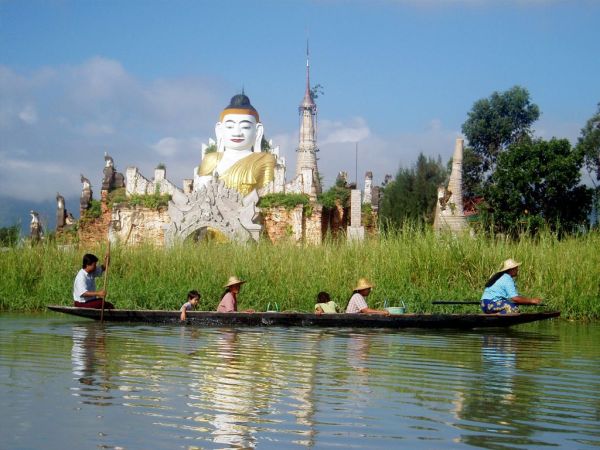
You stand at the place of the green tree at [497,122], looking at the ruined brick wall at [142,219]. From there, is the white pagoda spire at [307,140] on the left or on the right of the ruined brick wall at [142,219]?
right

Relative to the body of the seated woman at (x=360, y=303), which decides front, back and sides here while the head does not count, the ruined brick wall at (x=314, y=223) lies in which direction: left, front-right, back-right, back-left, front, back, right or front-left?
left

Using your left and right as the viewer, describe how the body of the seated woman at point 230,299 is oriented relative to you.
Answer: facing to the right of the viewer

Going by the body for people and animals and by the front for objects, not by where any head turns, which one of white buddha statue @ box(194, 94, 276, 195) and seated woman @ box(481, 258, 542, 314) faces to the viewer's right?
the seated woman

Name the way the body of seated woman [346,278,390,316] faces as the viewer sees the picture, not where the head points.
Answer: to the viewer's right

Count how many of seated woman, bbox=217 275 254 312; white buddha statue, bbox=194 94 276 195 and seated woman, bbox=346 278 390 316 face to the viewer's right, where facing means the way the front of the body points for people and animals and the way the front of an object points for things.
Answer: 2

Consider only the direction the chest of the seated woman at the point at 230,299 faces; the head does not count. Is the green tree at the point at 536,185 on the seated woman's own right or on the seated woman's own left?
on the seated woman's own left

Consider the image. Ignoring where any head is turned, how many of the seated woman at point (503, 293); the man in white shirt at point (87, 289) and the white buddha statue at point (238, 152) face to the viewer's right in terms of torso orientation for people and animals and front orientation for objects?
2

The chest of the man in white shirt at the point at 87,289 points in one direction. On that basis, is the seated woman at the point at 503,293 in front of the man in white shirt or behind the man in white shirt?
in front

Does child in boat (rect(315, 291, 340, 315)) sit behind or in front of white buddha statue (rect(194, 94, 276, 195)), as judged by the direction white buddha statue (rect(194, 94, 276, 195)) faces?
in front

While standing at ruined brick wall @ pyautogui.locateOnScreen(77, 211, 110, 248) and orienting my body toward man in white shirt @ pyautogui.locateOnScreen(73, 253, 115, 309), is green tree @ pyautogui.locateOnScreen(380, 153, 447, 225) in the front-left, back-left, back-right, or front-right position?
back-left

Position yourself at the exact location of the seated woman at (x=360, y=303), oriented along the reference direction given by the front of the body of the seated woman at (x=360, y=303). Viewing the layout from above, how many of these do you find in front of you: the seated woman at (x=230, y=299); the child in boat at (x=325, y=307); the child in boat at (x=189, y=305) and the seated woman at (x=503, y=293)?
1

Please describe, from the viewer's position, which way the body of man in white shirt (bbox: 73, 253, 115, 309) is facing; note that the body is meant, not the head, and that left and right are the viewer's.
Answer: facing to the right of the viewer

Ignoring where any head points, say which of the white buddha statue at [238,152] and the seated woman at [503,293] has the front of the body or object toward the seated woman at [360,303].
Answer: the white buddha statue
